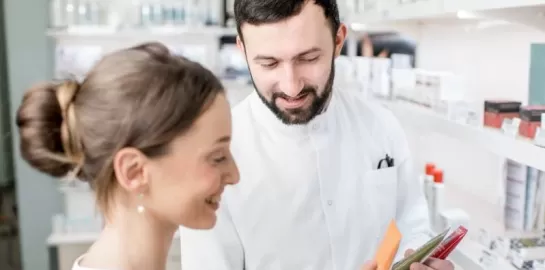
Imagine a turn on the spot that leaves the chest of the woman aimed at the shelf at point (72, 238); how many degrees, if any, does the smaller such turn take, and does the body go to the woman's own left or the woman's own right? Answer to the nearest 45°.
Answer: approximately 90° to the woman's own left

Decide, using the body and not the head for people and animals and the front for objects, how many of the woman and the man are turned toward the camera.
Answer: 1

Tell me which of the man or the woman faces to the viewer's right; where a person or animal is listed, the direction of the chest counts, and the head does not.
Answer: the woman

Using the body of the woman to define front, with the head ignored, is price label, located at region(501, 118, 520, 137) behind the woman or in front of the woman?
in front

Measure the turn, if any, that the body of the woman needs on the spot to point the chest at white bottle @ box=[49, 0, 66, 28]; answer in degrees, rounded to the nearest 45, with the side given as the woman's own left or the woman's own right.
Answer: approximately 90° to the woman's own left

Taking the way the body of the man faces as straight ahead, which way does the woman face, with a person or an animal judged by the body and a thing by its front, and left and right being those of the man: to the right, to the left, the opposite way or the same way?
to the left

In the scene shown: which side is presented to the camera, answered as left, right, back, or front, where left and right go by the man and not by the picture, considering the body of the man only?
front

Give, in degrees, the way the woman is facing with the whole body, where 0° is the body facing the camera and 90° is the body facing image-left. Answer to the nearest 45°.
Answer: approximately 270°

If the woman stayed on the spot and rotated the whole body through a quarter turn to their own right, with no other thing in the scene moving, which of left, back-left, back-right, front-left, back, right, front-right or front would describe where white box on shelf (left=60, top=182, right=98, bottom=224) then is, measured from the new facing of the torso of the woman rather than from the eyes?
back

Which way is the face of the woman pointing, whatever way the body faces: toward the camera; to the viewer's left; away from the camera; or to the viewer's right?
to the viewer's right

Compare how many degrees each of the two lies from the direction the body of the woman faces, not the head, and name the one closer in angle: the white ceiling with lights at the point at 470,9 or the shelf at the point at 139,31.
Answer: the white ceiling with lights

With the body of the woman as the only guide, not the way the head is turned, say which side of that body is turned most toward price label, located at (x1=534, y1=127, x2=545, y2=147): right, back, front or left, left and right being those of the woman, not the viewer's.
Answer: front
